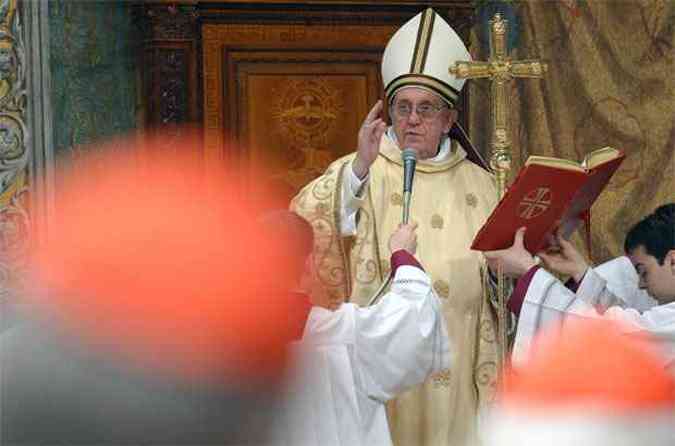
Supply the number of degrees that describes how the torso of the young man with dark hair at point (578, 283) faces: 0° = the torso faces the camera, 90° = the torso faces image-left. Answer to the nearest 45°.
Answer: approximately 90°

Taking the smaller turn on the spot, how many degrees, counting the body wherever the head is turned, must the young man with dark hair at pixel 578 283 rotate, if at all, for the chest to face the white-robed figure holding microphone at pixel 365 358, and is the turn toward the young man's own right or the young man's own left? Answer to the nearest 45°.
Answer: approximately 45° to the young man's own left

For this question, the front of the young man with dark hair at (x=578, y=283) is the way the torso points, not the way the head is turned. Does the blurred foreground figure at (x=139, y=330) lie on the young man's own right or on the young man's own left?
on the young man's own left
